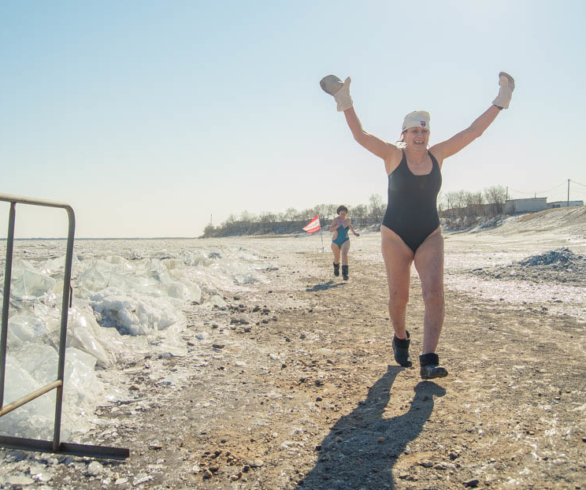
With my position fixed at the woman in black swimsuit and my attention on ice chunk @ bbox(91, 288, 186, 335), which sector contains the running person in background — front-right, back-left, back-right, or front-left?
front-right

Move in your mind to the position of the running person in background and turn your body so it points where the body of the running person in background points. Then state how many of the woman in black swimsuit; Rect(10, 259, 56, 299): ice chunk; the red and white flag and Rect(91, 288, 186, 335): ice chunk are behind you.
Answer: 1

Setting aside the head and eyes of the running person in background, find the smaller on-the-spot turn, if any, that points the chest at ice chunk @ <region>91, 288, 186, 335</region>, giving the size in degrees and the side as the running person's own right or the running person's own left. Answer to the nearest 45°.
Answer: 0° — they already face it

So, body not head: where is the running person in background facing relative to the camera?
toward the camera

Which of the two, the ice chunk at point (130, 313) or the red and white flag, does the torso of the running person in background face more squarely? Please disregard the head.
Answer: the ice chunk

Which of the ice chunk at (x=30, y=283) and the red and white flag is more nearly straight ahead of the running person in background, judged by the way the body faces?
the ice chunk

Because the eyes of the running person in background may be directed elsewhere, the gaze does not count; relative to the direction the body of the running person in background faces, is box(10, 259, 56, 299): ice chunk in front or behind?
in front

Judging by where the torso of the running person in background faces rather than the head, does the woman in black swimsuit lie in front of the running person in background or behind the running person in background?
in front
